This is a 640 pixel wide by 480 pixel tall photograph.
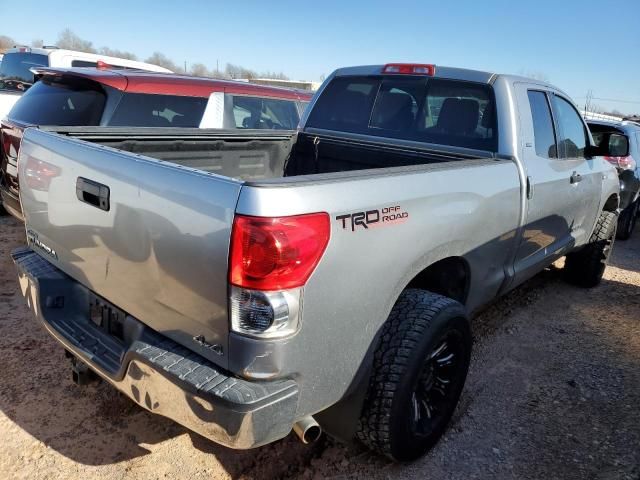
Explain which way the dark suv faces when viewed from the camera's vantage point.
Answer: facing away from the viewer and to the right of the viewer

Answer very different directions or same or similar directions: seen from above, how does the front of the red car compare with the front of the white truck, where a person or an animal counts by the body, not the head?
same or similar directions

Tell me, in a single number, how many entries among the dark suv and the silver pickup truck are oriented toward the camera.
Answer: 0

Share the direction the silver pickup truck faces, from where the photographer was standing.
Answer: facing away from the viewer and to the right of the viewer

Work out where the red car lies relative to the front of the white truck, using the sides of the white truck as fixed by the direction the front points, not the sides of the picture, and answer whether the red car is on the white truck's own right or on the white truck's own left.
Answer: on the white truck's own right

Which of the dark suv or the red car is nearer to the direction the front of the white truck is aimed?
the dark suv

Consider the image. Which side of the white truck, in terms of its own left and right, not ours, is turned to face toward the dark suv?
right

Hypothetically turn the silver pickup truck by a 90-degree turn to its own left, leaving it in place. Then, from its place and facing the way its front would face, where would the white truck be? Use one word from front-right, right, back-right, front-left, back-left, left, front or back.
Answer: front

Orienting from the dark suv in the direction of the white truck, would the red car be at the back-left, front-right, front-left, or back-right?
front-left

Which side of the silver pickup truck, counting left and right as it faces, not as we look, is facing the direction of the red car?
left

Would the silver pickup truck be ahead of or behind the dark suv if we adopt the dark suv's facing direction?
behind
